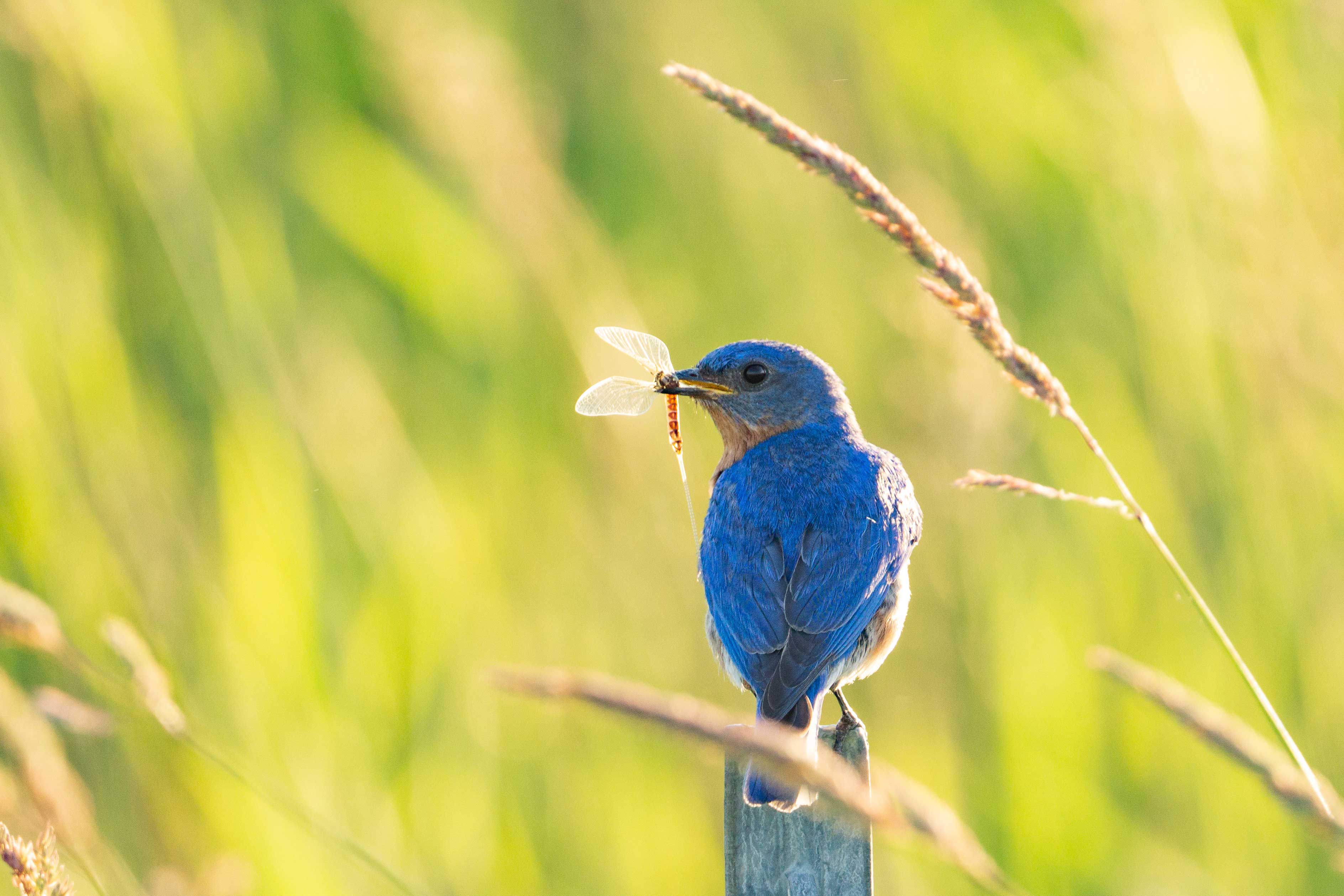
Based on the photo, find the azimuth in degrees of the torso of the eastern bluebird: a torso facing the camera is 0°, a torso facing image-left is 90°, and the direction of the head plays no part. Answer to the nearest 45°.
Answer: approximately 180°

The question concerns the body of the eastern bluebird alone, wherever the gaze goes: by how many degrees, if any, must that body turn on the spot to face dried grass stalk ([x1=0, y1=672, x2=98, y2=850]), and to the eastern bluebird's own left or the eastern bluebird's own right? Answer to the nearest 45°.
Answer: approximately 90° to the eastern bluebird's own left

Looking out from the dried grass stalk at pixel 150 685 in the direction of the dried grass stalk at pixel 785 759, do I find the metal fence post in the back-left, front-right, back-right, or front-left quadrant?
front-left

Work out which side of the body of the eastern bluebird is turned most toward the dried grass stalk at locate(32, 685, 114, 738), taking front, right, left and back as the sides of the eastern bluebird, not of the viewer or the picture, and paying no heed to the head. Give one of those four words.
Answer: left

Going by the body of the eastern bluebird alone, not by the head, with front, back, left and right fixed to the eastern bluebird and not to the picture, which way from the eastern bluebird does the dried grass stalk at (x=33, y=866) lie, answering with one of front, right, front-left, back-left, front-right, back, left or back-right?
back-left

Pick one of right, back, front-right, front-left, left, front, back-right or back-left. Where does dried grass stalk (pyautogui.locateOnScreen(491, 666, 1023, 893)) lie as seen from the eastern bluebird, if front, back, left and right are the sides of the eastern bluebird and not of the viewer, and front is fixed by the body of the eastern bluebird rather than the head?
back
